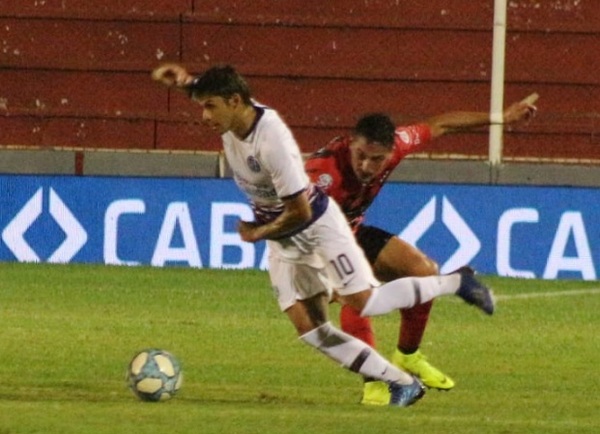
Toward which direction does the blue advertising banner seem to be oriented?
toward the camera

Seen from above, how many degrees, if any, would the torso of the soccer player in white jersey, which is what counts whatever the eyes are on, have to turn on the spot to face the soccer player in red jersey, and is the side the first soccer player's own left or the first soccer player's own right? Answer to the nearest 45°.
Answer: approximately 180°

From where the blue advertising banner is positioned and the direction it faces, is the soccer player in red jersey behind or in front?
in front

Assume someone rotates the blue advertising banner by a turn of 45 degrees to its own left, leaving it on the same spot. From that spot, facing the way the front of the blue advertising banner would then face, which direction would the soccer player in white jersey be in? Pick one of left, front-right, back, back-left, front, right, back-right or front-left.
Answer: front-right

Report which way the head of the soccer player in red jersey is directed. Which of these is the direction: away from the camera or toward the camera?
toward the camera

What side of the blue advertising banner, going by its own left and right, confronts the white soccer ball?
front

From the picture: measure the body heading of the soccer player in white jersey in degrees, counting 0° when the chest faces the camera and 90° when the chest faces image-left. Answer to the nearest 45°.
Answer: approximately 45°

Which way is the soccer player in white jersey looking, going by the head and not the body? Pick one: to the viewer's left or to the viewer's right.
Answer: to the viewer's left
